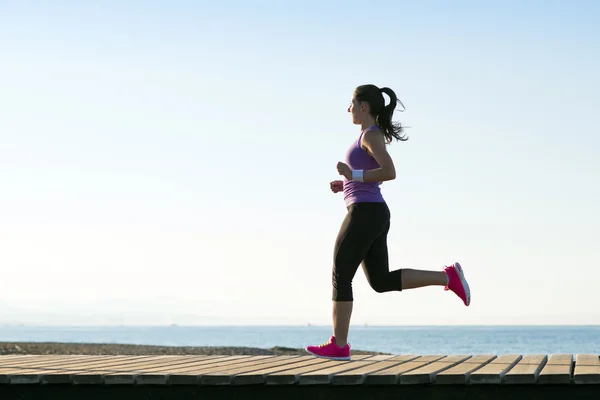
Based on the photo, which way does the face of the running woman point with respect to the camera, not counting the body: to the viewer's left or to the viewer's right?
to the viewer's left

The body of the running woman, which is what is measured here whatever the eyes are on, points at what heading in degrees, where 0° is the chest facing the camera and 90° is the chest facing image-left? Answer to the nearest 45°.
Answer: approximately 90°
